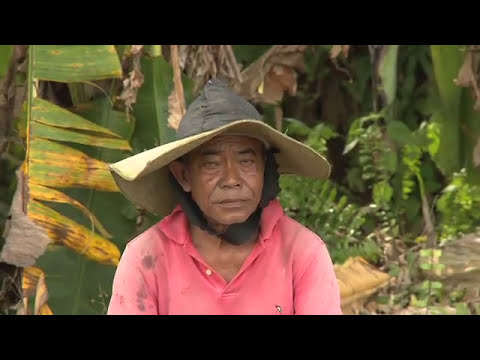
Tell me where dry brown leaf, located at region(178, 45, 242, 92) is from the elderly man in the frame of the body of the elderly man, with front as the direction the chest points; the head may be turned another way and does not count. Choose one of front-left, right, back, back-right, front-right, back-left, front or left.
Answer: back

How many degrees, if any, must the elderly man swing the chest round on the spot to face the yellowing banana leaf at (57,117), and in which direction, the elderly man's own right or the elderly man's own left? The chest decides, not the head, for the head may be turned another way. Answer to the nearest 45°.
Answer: approximately 135° to the elderly man's own right

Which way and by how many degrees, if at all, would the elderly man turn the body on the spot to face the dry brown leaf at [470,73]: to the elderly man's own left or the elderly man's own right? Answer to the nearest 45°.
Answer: approximately 135° to the elderly man's own left

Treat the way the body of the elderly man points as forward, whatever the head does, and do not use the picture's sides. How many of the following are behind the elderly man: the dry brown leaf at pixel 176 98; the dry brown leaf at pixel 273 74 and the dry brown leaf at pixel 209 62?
3

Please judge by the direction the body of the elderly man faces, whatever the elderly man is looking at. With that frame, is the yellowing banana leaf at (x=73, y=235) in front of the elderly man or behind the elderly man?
behind

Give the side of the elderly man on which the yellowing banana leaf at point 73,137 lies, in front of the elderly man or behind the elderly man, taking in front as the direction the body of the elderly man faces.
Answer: behind

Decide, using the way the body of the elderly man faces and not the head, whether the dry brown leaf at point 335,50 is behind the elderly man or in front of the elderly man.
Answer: behind

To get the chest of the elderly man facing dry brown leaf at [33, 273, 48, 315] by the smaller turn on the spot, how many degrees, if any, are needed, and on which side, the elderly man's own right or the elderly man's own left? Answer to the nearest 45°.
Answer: approximately 135° to the elderly man's own right

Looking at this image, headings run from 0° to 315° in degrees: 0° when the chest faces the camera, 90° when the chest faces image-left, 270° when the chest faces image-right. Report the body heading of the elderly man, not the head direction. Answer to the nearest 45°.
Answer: approximately 0°

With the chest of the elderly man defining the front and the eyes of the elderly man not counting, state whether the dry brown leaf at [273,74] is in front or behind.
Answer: behind
